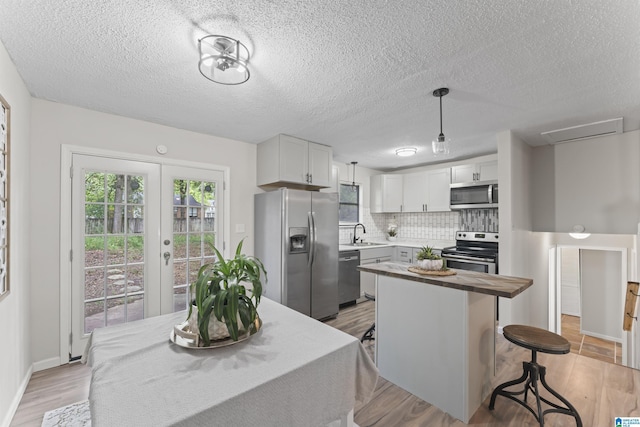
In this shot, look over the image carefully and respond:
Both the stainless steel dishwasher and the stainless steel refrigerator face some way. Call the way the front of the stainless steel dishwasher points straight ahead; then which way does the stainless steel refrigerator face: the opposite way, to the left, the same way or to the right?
the same way

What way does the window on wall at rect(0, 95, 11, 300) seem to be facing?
to the viewer's right

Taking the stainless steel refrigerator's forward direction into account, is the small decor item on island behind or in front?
in front

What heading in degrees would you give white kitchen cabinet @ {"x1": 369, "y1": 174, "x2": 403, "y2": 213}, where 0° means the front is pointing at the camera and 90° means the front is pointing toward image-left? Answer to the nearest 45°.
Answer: approximately 315°

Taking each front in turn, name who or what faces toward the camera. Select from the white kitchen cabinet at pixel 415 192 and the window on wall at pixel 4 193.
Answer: the white kitchen cabinet

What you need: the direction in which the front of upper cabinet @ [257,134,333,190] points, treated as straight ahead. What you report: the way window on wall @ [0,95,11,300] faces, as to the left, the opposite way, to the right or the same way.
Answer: to the left

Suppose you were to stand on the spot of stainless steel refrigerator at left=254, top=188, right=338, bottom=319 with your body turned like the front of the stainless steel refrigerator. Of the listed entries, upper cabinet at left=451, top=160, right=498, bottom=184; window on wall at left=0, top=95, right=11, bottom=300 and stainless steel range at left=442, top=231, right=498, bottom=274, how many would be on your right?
1

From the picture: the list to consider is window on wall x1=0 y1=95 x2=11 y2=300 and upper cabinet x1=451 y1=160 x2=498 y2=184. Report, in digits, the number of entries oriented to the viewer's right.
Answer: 1

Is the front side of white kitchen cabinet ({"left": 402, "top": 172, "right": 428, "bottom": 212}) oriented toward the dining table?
yes

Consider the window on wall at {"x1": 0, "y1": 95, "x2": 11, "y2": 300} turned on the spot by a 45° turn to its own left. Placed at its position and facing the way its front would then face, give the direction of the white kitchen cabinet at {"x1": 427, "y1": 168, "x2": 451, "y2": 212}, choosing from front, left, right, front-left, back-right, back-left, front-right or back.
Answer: front-right

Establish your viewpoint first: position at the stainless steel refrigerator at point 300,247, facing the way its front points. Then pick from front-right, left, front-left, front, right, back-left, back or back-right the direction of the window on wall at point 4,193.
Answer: right

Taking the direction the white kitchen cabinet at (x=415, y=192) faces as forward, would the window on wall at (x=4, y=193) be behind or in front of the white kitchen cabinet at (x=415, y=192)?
in front

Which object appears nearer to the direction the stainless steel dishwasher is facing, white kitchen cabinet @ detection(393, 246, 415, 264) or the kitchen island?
the kitchen island

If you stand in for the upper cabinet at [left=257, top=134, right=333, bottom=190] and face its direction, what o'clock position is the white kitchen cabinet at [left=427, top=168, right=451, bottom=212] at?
The white kitchen cabinet is roughly at 10 o'clock from the upper cabinet.

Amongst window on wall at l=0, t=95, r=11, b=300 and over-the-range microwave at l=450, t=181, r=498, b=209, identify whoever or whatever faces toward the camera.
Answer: the over-the-range microwave

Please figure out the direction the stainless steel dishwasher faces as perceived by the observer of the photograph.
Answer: facing the viewer and to the right of the viewer

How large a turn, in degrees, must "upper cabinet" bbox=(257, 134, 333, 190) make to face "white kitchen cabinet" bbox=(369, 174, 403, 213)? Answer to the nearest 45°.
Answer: approximately 90° to its left

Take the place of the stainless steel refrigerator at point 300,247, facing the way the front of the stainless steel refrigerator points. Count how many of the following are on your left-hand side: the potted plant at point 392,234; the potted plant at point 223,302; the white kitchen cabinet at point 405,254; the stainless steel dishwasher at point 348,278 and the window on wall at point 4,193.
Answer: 3

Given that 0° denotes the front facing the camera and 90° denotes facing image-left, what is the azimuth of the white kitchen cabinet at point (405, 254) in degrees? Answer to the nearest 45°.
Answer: approximately 45°

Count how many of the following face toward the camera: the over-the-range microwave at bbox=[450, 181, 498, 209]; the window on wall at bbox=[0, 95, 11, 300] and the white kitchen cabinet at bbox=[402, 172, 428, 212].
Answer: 2
